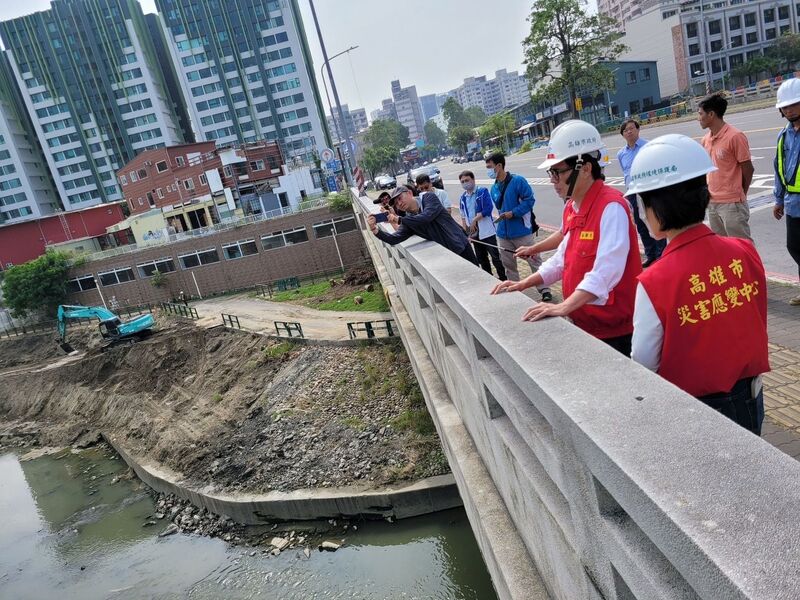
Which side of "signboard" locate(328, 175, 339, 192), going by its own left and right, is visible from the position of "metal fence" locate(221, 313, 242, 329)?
front

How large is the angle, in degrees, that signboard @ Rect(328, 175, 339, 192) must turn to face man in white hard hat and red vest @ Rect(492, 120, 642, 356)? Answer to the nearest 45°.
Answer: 0° — it already faces them

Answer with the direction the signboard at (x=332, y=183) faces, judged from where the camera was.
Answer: facing the viewer

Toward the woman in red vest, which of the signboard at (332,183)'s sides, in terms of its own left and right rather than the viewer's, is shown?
front

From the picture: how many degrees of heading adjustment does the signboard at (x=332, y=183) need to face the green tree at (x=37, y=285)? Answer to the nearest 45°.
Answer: approximately 45° to its right

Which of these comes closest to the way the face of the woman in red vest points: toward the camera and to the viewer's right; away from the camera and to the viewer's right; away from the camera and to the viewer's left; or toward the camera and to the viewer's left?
away from the camera and to the viewer's left

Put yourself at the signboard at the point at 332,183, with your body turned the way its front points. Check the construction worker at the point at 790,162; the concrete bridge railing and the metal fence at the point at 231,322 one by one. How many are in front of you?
3

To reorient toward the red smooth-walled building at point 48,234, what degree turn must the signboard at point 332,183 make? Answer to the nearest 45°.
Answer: approximately 90° to its right

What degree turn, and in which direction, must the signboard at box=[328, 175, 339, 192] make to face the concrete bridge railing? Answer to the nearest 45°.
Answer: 0° — it already faces it

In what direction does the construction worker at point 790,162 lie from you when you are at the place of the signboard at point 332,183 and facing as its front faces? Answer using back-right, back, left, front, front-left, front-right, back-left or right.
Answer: front

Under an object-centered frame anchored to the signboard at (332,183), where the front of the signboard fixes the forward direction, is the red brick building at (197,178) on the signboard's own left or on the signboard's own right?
on the signboard's own right

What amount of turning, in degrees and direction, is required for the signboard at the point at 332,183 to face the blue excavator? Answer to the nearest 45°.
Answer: approximately 45° to its right

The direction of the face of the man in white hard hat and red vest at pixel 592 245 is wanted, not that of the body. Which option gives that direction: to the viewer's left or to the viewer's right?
to the viewer's left

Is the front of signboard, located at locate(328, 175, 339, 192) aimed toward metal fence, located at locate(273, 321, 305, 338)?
yes
